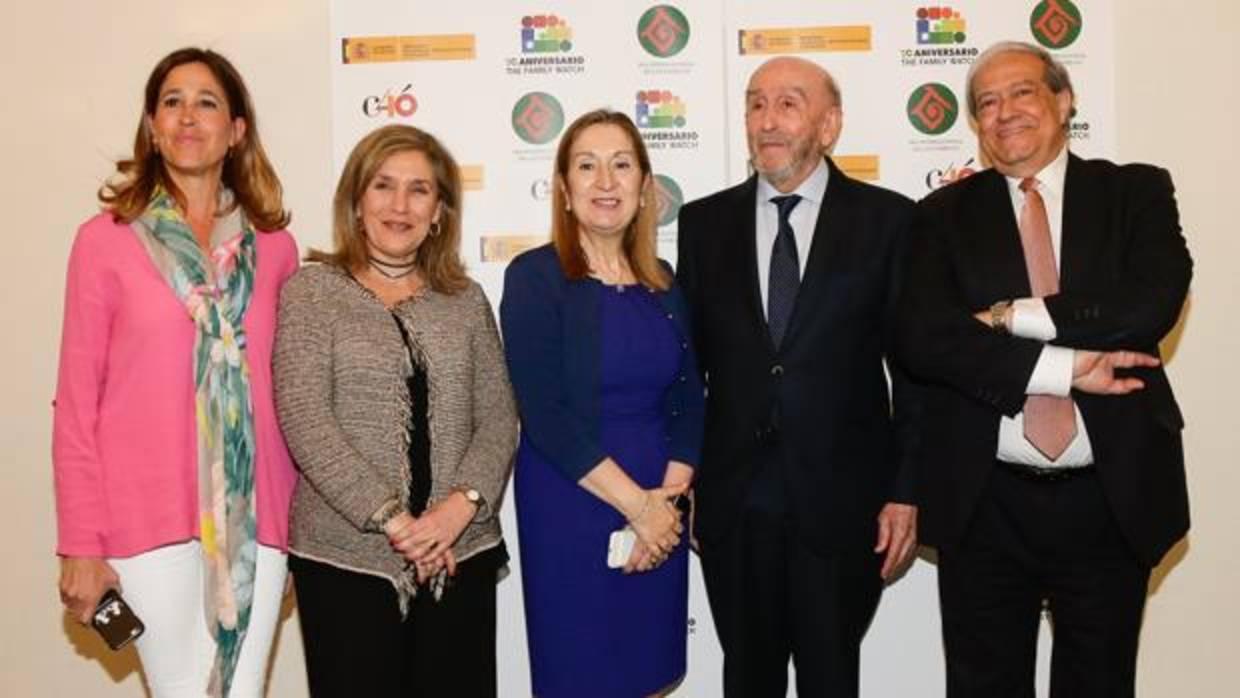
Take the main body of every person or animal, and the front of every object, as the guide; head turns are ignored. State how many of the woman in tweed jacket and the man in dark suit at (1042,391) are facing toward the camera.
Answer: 2

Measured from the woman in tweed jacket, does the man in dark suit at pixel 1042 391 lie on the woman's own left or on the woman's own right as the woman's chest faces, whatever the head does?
on the woman's own left

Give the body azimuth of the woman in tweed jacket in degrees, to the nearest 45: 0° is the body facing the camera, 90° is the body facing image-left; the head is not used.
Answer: approximately 0°

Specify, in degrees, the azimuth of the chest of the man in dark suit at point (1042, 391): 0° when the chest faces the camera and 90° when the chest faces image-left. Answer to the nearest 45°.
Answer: approximately 0°
